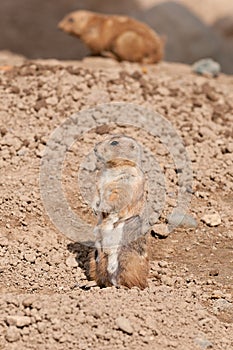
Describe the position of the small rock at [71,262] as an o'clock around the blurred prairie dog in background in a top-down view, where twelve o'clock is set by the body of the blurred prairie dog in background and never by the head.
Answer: The small rock is roughly at 9 o'clock from the blurred prairie dog in background.

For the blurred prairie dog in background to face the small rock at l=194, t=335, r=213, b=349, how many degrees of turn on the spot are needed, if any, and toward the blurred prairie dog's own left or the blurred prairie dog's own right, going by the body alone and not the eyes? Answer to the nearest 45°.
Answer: approximately 90° to the blurred prairie dog's own left

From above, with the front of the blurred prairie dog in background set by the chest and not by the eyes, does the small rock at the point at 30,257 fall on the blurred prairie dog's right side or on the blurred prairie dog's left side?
on the blurred prairie dog's left side

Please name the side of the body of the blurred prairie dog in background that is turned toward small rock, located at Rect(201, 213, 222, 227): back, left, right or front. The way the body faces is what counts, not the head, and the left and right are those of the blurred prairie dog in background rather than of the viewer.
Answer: left

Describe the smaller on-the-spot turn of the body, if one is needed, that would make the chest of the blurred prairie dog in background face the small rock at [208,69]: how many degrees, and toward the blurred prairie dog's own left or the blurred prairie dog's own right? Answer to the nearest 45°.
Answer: approximately 135° to the blurred prairie dog's own left

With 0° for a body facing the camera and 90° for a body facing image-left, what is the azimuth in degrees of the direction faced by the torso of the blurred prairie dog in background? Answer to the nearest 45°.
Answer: approximately 90°

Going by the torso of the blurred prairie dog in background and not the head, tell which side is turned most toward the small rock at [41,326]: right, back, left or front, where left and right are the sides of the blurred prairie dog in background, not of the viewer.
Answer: left

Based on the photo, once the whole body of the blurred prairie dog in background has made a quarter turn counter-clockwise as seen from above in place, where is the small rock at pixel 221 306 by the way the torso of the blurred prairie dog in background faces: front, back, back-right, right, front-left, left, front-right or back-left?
front

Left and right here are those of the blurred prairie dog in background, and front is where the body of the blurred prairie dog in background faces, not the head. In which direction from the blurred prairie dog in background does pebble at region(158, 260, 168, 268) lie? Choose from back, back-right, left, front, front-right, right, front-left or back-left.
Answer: left

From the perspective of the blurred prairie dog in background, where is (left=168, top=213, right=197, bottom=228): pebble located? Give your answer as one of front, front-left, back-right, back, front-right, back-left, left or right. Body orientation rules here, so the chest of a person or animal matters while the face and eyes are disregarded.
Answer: left

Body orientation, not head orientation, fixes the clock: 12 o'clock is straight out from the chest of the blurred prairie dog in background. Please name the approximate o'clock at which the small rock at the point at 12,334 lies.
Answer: The small rock is roughly at 9 o'clock from the blurred prairie dog in background.

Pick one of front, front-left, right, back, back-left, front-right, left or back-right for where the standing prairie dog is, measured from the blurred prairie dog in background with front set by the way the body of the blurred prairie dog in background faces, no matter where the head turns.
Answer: left
